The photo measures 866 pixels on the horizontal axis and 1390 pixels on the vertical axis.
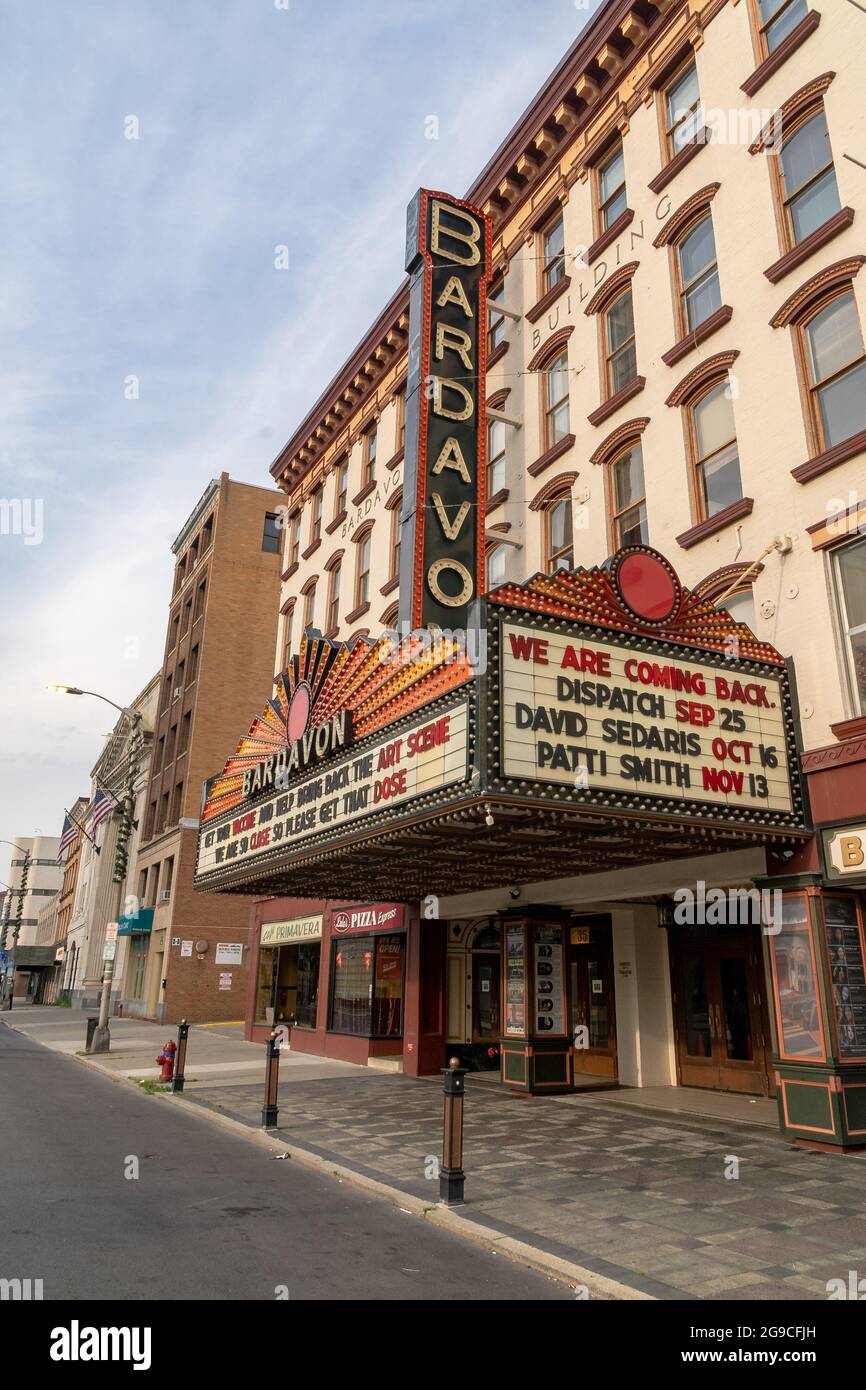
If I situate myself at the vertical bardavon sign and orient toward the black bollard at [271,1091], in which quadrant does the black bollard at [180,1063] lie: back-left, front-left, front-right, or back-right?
front-right

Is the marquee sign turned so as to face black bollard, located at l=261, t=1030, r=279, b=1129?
no

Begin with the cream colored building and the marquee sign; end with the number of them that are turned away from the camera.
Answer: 0

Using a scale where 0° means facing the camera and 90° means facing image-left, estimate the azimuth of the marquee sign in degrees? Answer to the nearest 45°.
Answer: approximately 45°

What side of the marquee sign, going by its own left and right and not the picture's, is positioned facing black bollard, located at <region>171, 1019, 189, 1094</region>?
right

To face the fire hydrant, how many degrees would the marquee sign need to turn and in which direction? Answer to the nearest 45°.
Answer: approximately 90° to its right
